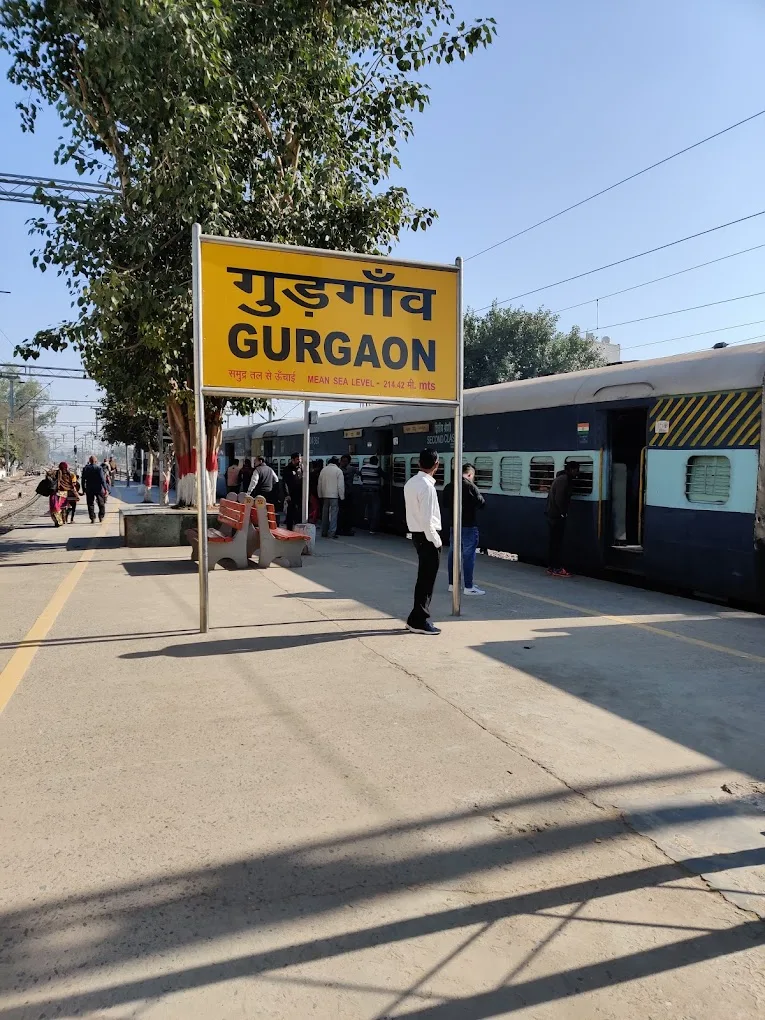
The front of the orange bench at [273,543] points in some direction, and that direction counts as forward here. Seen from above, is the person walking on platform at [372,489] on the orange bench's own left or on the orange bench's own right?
on the orange bench's own left

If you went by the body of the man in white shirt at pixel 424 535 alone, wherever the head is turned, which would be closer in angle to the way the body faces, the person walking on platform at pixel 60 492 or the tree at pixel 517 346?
the tree

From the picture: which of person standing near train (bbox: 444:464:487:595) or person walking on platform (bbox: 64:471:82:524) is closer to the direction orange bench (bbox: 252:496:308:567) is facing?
the person standing near train

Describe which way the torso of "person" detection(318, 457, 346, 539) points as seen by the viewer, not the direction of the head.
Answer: away from the camera

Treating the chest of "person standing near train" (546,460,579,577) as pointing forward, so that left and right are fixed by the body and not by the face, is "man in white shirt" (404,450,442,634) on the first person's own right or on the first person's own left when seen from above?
on the first person's own right

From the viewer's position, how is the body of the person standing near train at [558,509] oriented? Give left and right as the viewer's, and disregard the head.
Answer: facing to the right of the viewer

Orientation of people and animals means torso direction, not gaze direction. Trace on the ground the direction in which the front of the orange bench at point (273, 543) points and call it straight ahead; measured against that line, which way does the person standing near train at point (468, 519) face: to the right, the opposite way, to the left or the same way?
the same way

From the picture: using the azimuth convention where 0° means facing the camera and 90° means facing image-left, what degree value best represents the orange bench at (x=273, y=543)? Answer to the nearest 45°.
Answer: approximately 270°

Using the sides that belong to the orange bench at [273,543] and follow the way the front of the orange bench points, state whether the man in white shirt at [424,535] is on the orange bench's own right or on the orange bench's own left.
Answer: on the orange bench's own right

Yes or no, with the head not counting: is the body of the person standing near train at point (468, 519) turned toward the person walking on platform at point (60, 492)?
no

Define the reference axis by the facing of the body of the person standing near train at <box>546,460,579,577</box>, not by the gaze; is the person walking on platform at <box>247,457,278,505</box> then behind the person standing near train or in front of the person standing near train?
behind

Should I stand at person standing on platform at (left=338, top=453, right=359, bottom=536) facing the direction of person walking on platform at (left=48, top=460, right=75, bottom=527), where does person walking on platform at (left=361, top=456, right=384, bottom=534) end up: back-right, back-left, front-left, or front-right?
back-right

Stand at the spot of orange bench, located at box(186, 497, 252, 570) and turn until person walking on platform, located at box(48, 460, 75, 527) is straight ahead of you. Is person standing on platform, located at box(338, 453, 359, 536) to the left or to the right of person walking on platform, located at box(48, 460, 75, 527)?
right

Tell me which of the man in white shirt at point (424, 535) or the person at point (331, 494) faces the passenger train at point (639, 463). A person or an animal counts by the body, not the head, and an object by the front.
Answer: the man in white shirt

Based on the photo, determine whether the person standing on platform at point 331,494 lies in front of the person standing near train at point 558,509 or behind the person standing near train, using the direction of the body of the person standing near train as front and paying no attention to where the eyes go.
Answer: behind

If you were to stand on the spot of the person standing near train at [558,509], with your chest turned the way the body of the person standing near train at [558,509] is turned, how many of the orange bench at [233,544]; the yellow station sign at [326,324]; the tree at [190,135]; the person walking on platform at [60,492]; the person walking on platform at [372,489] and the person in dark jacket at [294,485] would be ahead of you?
0
